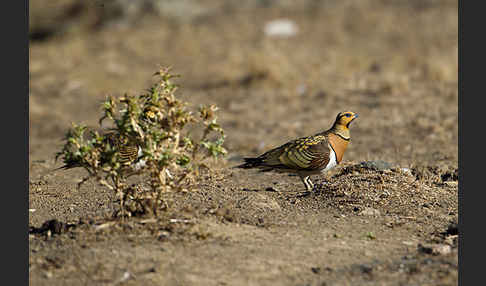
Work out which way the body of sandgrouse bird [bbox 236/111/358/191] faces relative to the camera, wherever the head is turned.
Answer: to the viewer's right

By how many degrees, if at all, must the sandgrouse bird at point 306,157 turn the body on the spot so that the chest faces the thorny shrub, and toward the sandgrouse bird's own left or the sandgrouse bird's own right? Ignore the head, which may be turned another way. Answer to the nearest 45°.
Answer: approximately 135° to the sandgrouse bird's own right
